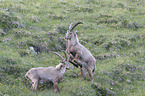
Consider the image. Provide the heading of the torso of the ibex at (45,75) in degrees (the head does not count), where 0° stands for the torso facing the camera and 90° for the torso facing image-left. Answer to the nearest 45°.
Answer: approximately 270°

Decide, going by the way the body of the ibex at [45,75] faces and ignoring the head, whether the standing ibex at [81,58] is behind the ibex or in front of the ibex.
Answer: in front
